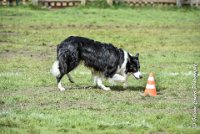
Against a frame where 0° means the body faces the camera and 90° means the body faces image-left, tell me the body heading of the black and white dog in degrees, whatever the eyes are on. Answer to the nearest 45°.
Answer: approximately 270°

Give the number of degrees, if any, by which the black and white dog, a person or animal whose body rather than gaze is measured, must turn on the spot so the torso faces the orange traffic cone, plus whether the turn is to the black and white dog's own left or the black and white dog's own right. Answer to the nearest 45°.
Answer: approximately 45° to the black and white dog's own right
